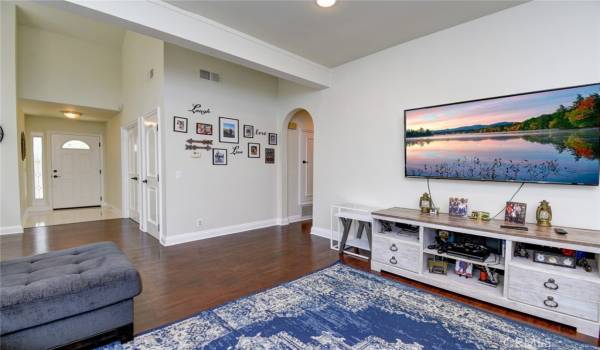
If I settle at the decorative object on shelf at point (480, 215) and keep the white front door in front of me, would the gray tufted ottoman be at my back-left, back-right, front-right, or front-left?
front-left

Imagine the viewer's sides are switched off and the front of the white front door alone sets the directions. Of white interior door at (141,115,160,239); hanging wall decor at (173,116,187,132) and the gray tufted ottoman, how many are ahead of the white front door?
3

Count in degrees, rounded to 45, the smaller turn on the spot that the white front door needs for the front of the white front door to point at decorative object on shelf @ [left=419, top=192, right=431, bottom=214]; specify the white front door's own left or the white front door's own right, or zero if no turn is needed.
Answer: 0° — it already faces it

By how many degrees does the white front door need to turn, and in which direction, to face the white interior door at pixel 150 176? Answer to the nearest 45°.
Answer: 0° — it already faces it

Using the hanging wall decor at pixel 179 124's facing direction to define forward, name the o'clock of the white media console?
The white media console is roughly at 12 o'clock from the hanging wall decor.

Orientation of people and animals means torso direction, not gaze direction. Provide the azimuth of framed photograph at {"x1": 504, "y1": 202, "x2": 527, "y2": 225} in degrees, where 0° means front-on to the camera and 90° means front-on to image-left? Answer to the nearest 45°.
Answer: approximately 45°

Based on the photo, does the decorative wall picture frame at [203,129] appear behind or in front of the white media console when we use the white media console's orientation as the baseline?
in front

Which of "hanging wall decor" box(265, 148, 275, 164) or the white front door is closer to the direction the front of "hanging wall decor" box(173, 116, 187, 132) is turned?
the hanging wall decor

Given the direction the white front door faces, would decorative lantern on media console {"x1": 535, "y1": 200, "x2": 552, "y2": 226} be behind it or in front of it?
in front

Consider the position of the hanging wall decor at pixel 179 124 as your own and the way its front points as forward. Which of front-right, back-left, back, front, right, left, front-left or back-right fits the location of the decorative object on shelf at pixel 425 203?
front

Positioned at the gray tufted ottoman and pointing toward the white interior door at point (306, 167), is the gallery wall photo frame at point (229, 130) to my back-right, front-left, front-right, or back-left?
front-left

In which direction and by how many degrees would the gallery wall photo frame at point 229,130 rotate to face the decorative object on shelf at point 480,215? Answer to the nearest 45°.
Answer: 0° — it already faces it

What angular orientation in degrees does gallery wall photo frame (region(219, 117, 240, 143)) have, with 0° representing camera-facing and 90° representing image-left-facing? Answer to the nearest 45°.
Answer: approximately 315°

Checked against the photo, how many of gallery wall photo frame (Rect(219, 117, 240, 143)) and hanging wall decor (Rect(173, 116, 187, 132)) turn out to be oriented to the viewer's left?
0

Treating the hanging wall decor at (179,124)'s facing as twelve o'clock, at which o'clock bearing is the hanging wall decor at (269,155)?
the hanging wall decor at (269,155) is roughly at 10 o'clock from the hanging wall decor at (179,124).

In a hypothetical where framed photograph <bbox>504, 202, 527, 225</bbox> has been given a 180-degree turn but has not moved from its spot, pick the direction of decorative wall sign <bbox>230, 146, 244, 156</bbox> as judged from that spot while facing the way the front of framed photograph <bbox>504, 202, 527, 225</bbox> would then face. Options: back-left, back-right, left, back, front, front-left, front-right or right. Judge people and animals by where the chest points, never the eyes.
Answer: back-left

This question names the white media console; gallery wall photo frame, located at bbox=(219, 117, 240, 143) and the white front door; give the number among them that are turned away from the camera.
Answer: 0

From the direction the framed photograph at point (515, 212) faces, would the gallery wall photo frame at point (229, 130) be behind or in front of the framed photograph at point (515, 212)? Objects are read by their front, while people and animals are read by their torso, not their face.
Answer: in front

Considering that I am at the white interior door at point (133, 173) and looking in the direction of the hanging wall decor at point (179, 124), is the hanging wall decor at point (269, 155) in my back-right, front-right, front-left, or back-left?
front-left

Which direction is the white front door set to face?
toward the camera
